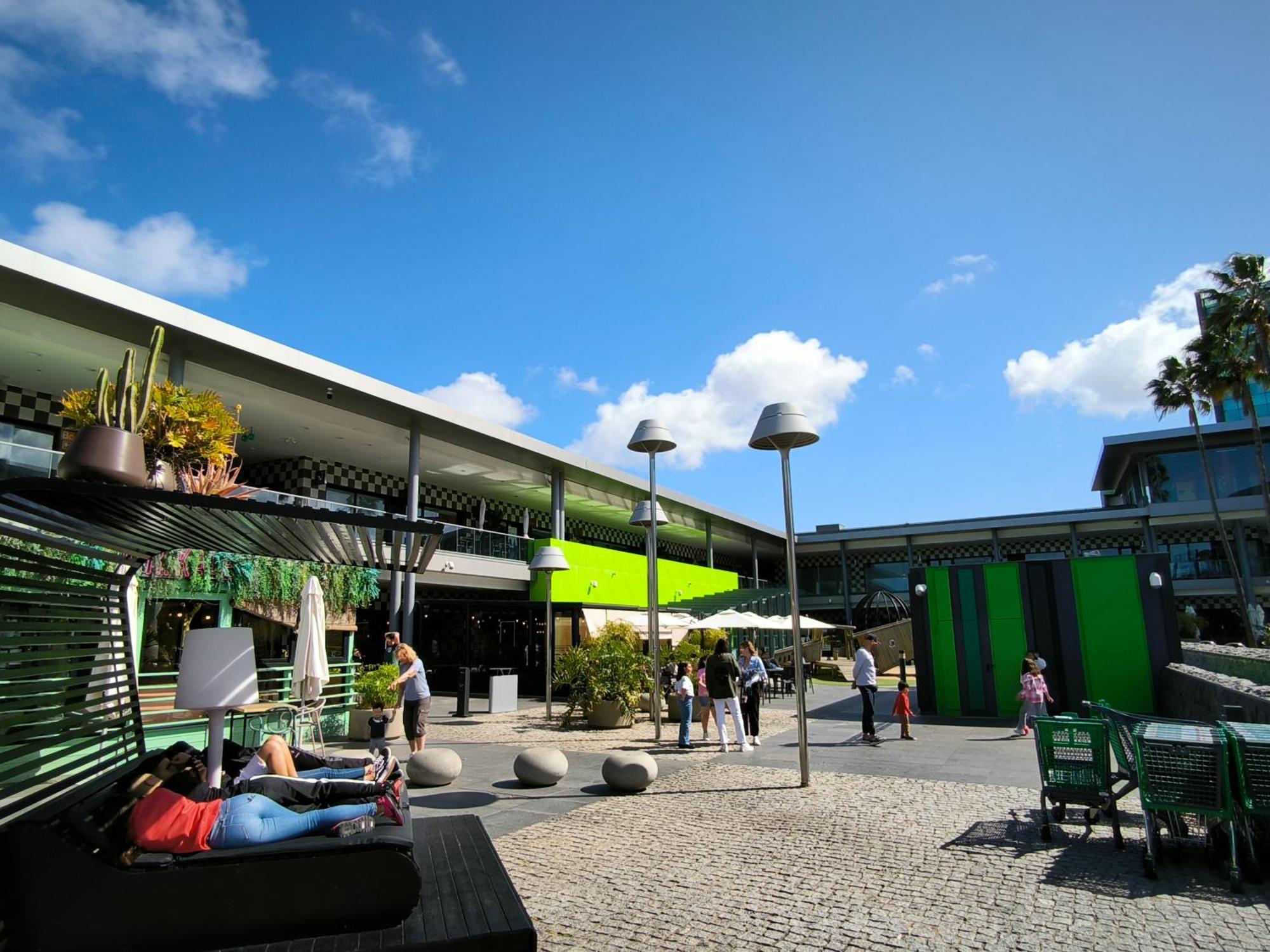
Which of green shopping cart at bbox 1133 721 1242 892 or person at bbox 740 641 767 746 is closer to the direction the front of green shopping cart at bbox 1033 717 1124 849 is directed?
the person
